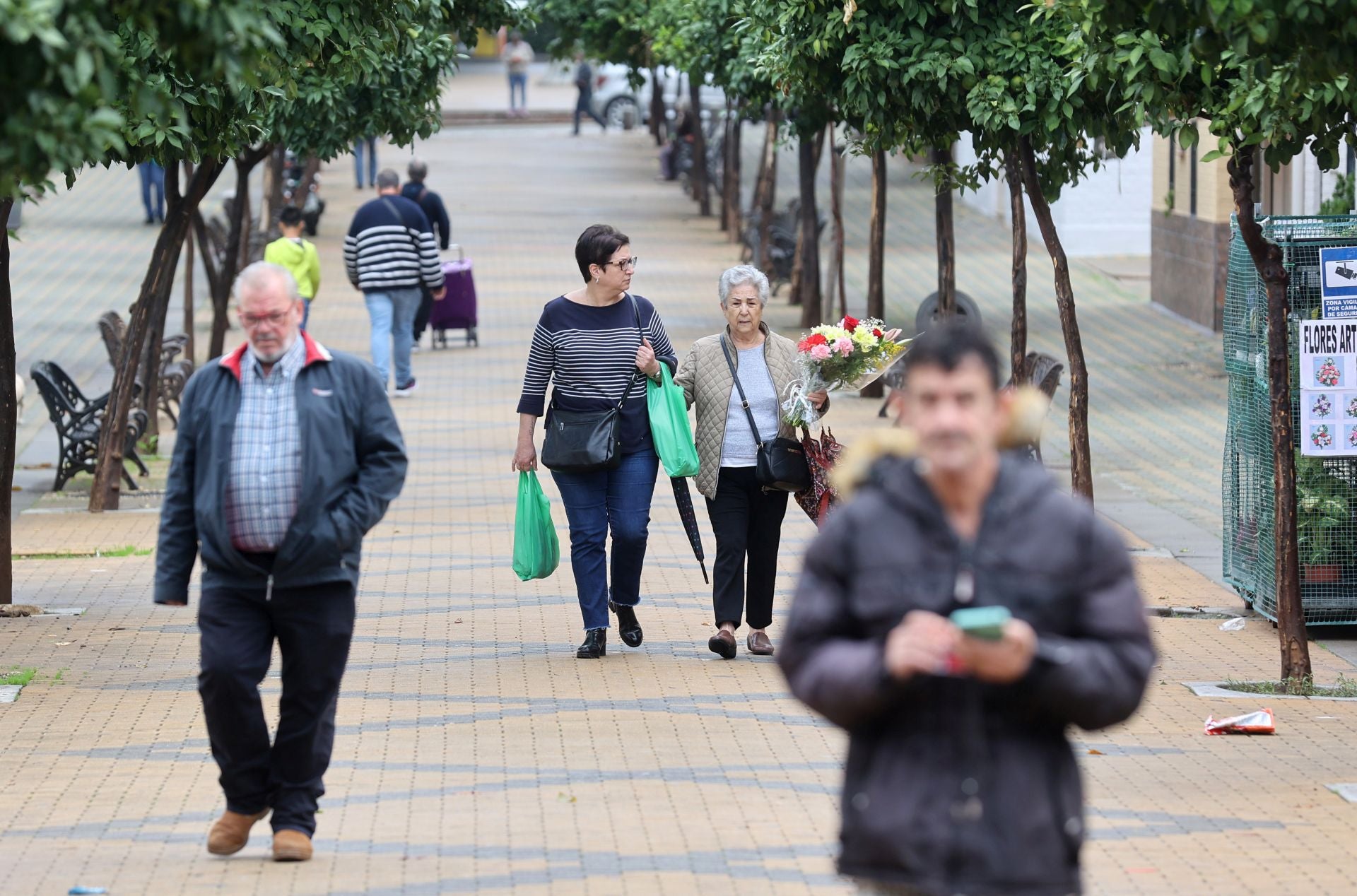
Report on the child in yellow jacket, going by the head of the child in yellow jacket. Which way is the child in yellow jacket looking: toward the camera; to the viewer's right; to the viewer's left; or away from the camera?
away from the camera

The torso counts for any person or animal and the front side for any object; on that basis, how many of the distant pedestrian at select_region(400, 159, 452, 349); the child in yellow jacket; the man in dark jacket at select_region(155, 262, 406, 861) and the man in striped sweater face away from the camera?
3

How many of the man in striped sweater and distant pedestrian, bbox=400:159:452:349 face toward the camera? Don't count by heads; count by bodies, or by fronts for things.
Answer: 0

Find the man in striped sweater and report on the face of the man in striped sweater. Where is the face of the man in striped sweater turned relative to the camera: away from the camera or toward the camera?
away from the camera

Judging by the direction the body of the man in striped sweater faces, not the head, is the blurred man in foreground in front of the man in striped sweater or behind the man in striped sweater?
behind

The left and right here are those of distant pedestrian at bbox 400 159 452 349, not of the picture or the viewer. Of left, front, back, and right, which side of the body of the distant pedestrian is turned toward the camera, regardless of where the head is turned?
back

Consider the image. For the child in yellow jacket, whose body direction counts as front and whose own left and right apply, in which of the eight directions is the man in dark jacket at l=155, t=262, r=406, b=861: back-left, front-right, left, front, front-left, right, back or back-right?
back

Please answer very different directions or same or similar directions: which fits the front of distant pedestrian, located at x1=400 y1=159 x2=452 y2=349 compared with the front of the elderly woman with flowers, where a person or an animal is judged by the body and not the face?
very different directions

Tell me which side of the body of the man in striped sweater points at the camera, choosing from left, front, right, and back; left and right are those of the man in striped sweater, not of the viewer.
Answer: back

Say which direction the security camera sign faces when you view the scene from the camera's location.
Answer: facing the viewer

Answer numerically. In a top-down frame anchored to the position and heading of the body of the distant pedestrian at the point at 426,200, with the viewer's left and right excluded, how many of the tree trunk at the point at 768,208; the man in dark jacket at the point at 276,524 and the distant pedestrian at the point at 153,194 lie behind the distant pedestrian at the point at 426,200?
1

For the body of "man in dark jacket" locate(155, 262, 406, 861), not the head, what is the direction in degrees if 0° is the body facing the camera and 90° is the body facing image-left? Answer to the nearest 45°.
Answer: approximately 0°

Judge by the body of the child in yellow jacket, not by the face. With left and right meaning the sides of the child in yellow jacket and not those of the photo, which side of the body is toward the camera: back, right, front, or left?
back

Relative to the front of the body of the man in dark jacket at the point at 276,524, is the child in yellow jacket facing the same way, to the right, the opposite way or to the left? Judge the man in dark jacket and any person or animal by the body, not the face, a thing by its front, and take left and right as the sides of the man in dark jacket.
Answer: the opposite way

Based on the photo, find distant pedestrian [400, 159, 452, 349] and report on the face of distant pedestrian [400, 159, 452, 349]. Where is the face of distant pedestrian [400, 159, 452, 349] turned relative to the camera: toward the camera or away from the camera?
away from the camera

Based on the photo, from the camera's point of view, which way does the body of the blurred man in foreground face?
toward the camera

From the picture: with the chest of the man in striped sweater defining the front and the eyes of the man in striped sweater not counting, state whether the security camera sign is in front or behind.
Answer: behind
